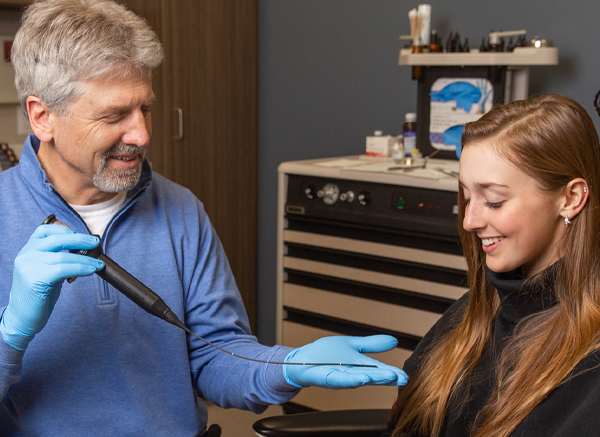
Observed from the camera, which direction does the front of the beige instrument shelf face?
facing the viewer

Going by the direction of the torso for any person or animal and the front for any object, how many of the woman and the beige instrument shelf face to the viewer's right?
0

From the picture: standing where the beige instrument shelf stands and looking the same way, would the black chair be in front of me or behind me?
in front

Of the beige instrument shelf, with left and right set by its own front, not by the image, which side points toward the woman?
front

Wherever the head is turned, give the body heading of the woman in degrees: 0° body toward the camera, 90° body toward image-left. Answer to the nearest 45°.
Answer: approximately 45°

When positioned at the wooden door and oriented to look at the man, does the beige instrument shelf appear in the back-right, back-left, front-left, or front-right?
front-left

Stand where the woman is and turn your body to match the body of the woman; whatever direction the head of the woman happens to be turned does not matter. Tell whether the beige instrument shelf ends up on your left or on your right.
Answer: on your right

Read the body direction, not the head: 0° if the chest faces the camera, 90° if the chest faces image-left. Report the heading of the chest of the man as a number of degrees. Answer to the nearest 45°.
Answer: approximately 315°

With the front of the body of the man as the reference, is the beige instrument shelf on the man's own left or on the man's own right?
on the man's own left

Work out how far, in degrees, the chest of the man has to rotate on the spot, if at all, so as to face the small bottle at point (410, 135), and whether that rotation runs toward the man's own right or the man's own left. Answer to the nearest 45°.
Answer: approximately 90° to the man's own left

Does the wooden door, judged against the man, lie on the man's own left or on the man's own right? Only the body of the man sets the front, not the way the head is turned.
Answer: on the man's own left

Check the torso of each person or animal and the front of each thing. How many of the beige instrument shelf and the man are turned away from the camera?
0

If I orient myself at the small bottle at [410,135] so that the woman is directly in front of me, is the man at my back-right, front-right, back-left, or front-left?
front-right

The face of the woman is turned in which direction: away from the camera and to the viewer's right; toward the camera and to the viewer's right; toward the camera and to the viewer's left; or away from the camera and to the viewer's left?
toward the camera and to the viewer's left

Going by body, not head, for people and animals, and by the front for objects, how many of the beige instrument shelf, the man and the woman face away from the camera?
0

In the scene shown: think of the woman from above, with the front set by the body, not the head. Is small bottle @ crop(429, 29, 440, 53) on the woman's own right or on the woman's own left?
on the woman's own right
